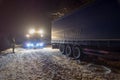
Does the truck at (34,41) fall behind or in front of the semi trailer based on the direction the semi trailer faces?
behind

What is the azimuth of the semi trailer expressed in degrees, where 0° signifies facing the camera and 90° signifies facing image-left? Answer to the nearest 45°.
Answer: approximately 315°

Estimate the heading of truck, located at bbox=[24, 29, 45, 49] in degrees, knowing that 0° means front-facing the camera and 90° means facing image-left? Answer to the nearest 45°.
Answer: approximately 0°
